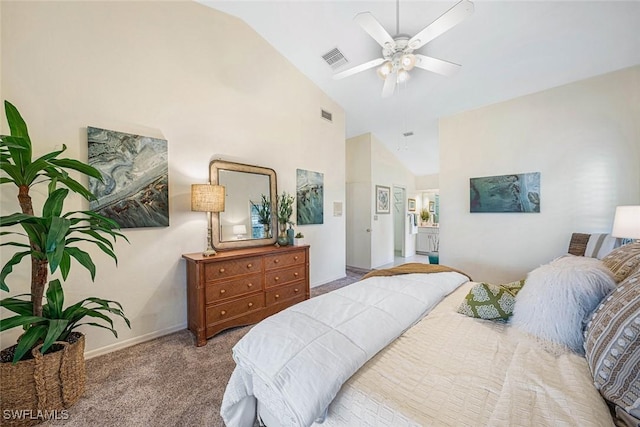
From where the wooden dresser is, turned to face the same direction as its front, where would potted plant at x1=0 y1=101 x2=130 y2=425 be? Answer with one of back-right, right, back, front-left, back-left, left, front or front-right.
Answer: right

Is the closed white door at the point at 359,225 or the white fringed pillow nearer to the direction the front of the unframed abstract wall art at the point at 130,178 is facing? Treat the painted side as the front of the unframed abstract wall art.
the white fringed pillow

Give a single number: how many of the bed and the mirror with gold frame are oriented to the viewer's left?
1

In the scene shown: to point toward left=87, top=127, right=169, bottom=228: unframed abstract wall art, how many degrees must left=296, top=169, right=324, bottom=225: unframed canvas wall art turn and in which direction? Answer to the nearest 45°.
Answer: approximately 90° to its right

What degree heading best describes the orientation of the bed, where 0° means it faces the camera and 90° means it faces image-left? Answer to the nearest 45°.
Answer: approximately 90°

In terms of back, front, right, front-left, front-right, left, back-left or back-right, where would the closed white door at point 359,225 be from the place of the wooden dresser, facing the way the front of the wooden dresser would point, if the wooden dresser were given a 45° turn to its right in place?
back-left

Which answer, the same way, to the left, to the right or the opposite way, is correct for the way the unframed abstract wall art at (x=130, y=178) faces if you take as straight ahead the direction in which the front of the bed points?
the opposite way

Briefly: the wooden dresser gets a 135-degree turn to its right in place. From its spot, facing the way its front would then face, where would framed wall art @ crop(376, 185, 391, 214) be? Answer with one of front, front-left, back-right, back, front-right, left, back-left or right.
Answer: back-right

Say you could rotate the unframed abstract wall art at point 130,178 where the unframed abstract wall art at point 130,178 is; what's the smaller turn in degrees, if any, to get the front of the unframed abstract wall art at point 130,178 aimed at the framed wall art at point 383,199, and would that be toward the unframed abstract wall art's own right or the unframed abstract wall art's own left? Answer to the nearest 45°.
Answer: approximately 45° to the unframed abstract wall art's own left

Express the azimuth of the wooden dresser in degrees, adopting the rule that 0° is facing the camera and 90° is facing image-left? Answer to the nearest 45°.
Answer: approximately 315°

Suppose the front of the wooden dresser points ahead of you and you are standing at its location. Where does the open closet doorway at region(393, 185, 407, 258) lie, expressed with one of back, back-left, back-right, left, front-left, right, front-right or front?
left
